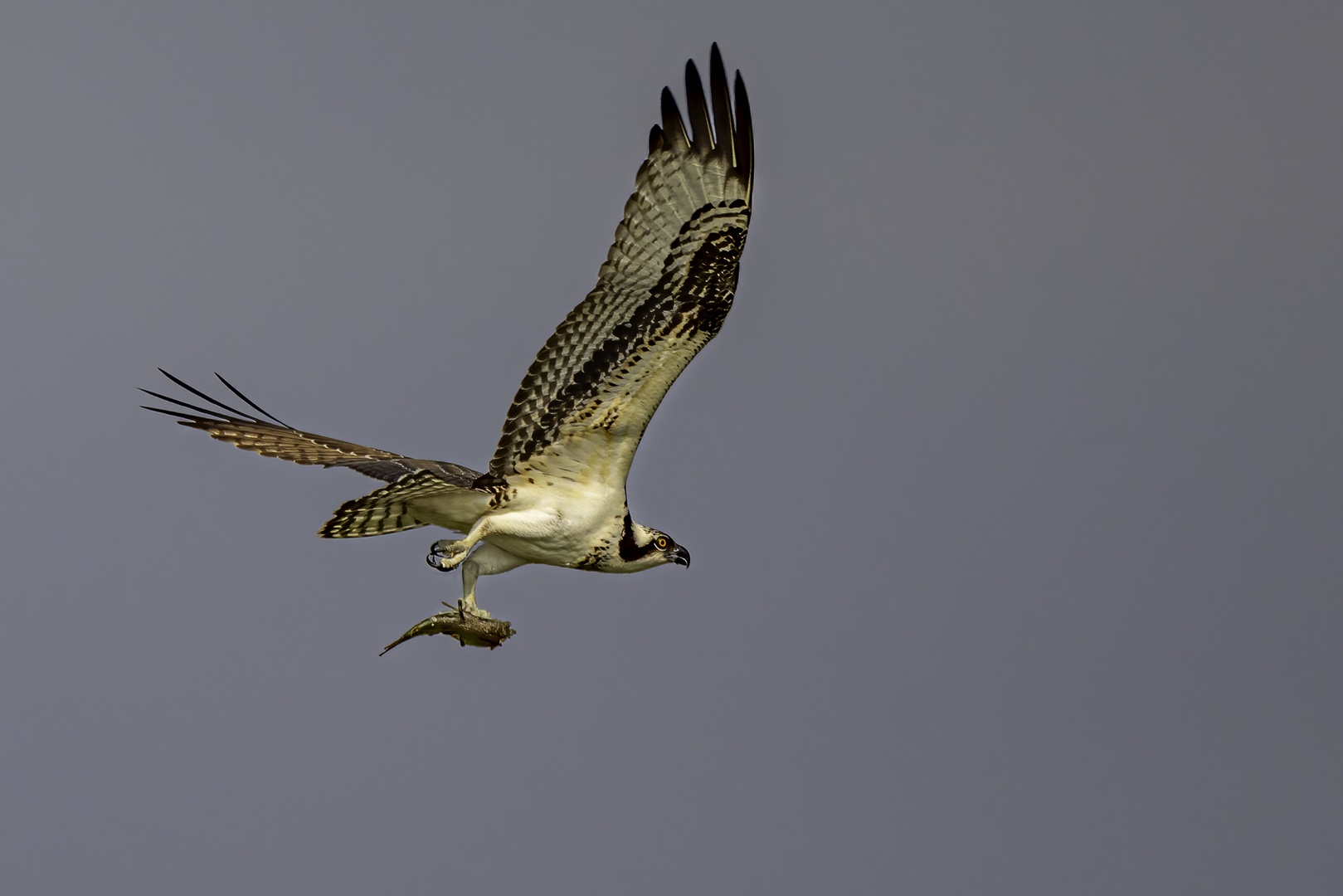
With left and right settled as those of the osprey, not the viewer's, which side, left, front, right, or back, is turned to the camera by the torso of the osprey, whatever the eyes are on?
right
